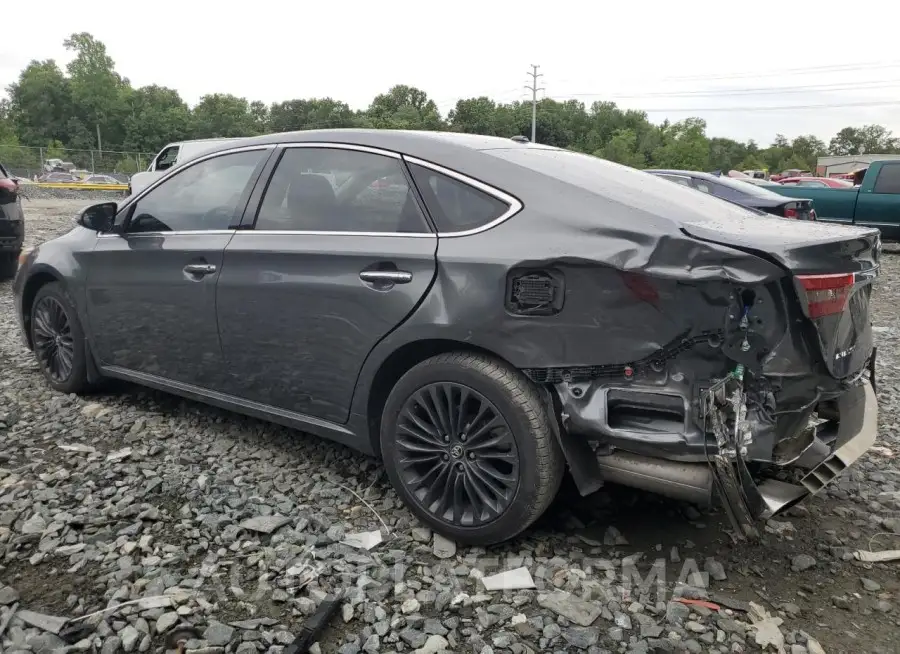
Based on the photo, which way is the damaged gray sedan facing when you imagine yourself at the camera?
facing away from the viewer and to the left of the viewer

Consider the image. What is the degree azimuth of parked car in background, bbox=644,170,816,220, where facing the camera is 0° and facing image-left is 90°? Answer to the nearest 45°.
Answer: approximately 135°

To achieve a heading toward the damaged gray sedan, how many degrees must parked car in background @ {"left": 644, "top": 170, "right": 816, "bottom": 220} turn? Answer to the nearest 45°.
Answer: approximately 135° to its left

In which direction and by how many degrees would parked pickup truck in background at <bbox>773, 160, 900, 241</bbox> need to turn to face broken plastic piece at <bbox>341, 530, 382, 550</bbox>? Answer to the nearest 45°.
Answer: approximately 90° to its right

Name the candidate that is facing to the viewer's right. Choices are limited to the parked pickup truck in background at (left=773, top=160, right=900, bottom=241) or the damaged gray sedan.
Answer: the parked pickup truck in background

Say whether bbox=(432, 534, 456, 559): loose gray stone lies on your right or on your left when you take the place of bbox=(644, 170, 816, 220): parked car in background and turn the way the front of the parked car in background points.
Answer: on your left

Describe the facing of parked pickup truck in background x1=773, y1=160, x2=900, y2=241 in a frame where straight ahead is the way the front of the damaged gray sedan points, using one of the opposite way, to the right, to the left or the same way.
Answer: the opposite way

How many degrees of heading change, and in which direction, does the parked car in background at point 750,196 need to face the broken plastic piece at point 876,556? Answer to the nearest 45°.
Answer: approximately 135° to its left

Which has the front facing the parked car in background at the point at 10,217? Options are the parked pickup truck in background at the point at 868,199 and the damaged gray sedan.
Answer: the damaged gray sedan

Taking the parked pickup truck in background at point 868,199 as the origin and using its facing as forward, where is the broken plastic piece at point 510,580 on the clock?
The broken plastic piece is roughly at 3 o'clock from the parked pickup truck in background.

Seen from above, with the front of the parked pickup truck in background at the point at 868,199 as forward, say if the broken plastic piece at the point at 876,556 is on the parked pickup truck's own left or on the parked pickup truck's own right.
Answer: on the parked pickup truck's own right

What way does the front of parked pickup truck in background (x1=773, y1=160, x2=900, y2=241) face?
to the viewer's right

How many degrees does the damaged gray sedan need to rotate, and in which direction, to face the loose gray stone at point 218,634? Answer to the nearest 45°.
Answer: approximately 90° to its left

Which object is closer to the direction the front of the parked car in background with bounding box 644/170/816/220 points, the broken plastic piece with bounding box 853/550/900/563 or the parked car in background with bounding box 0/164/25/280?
the parked car in background

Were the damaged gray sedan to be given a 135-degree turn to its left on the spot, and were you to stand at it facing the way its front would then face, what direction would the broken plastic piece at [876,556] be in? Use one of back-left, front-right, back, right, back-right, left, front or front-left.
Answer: left
